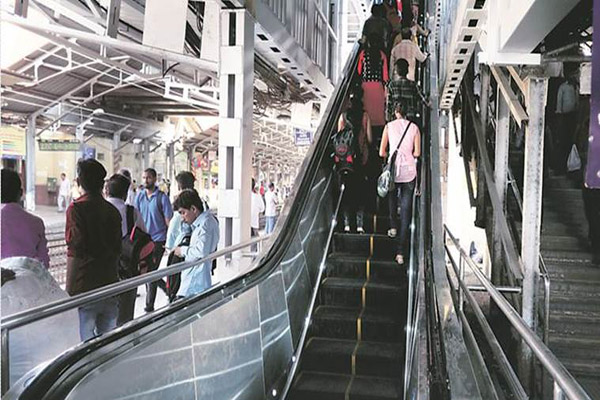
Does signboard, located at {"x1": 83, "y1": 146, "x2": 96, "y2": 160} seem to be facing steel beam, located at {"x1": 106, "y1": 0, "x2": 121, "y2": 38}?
yes

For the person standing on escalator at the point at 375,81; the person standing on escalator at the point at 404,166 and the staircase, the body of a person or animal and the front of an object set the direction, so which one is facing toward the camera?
the staircase

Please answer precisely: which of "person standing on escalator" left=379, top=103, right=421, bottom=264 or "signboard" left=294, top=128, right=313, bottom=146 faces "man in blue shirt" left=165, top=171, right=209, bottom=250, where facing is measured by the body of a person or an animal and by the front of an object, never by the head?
the signboard

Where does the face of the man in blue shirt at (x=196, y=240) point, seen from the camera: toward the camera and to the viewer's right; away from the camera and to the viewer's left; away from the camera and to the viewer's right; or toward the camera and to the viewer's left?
toward the camera and to the viewer's left

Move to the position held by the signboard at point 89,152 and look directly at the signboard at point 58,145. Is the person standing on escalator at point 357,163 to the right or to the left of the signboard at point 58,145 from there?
left

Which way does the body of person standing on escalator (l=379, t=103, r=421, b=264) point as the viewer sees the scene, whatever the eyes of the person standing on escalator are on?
away from the camera

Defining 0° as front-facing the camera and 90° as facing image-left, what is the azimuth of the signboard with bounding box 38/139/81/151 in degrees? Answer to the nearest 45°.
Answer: approximately 0°

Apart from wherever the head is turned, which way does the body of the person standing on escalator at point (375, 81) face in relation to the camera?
away from the camera

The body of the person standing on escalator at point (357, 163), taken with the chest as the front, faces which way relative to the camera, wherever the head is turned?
away from the camera

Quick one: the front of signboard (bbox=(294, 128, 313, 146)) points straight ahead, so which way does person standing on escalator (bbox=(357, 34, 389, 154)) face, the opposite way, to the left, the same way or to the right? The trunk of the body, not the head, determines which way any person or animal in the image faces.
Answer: the opposite way

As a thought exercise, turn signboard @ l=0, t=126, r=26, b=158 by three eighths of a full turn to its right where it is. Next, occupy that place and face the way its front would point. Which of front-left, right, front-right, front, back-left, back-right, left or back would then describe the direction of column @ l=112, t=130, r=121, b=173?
right

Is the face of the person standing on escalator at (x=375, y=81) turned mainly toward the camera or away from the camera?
away from the camera

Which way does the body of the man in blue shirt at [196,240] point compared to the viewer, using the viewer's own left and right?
facing to the left of the viewer
